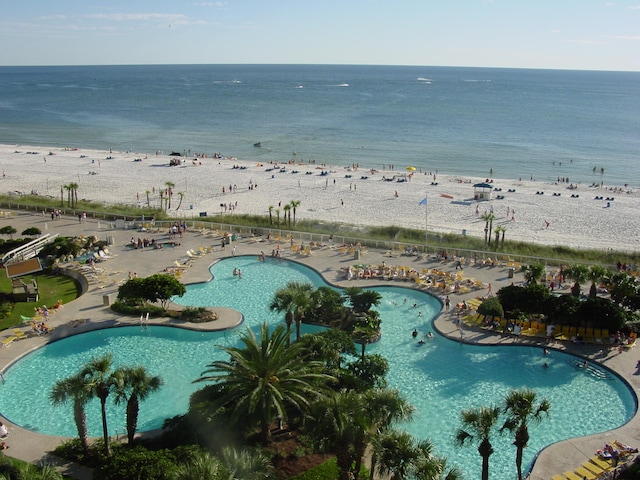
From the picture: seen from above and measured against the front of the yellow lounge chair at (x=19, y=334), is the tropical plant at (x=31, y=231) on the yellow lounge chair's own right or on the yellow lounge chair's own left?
on the yellow lounge chair's own left

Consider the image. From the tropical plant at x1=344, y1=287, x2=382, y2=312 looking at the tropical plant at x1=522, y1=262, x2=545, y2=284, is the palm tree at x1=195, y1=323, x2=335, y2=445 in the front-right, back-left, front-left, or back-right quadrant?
back-right

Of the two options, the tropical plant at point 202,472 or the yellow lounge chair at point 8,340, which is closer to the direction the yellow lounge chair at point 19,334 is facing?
the tropical plant

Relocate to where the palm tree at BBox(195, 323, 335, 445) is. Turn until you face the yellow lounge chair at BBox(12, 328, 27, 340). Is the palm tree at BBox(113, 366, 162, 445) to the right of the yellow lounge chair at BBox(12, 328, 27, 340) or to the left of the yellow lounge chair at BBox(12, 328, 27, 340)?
left

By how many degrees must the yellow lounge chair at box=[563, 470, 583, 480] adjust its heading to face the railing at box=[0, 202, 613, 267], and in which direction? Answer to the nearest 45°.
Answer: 0° — it already faces it

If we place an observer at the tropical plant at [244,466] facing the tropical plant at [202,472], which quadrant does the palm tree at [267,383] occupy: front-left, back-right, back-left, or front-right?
back-right

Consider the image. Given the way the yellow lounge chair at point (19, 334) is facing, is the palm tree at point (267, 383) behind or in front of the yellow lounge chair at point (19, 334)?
in front

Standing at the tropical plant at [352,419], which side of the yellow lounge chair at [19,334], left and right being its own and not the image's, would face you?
front

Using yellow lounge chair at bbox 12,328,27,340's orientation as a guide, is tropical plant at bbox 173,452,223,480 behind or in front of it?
in front

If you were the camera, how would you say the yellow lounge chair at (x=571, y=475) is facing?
facing away from the viewer and to the left of the viewer

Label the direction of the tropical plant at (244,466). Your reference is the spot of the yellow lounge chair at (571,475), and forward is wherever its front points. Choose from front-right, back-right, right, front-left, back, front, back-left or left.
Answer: left

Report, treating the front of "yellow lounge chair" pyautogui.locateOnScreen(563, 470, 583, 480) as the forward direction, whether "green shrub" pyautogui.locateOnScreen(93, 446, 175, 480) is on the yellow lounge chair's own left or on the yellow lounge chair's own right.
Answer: on the yellow lounge chair's own left

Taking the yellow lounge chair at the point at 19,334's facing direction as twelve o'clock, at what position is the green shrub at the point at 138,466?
The green shrub is roughly at 1 o'clock from the yellow lounge chair.
